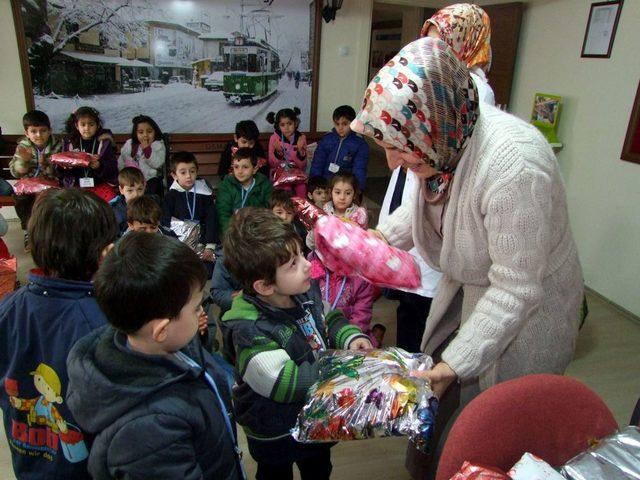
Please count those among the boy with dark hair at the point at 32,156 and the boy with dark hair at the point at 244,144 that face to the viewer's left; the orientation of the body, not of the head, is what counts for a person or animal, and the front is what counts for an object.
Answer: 0

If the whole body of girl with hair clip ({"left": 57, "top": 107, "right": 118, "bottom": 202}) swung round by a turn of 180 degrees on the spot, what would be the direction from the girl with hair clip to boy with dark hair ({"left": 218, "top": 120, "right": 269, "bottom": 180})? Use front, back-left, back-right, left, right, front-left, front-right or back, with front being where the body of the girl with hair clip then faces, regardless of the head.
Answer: right

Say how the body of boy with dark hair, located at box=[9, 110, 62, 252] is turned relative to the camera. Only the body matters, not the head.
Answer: toward the camera

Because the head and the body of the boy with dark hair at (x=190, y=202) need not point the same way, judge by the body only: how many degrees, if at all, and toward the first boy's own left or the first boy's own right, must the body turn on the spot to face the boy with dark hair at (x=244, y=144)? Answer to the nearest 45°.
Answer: approximately 135° to the first boy's own left

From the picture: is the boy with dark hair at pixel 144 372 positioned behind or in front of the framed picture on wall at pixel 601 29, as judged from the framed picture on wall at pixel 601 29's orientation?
in front

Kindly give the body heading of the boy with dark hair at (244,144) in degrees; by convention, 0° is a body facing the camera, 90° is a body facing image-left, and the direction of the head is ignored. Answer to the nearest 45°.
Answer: approximately 0°

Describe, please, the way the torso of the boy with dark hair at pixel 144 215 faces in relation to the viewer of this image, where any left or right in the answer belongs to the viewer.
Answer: facing the viewer

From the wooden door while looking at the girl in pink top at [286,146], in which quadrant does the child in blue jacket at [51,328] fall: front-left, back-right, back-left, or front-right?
front-left

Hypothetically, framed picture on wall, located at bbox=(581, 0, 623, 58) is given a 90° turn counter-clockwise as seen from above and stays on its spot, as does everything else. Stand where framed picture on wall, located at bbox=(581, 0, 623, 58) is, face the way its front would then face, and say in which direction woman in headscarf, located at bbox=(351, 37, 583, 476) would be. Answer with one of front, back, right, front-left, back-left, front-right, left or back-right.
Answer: front-right

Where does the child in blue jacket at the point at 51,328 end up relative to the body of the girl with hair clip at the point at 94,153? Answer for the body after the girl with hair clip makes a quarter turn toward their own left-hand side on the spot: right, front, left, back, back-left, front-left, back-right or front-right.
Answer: right

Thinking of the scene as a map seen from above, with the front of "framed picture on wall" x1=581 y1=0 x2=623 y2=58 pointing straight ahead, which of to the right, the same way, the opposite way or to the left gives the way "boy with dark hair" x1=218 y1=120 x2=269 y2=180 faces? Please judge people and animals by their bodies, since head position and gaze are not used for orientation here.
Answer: to the left

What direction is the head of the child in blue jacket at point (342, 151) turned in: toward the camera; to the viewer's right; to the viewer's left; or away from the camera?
toward the camera

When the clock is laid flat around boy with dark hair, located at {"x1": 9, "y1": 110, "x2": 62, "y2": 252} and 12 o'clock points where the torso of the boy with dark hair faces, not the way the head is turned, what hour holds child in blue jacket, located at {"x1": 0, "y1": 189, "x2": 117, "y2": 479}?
The child in blue jacket is roughly at 12 o'clock from the boy with dark hair.

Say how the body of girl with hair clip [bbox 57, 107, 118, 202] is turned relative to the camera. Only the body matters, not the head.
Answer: toward the camera

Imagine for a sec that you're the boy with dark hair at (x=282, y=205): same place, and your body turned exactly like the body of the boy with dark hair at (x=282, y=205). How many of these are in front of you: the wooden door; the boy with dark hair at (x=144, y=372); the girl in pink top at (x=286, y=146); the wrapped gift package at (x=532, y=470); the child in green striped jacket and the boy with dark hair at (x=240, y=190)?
3

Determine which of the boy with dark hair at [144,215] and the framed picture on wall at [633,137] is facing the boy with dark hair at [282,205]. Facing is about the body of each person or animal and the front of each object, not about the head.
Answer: the framed picture on wall

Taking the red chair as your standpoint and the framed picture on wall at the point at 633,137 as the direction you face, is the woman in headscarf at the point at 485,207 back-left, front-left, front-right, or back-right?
front-left

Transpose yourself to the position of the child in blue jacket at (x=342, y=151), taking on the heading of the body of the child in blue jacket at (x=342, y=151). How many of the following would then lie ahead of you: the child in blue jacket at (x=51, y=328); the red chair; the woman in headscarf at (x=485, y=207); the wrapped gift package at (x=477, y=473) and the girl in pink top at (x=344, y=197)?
5

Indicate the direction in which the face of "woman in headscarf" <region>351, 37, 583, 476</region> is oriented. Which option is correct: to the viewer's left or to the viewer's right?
to the viewer's left
